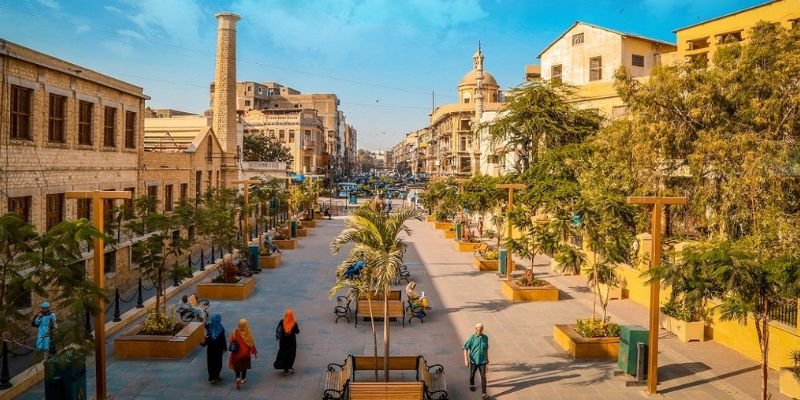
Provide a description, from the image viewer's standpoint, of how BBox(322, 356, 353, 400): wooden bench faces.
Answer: facing to the left of the viewer

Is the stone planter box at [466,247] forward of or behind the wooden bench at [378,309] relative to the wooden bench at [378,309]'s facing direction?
behind

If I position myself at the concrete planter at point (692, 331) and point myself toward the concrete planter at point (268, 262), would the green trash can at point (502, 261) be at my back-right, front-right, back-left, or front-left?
front-right

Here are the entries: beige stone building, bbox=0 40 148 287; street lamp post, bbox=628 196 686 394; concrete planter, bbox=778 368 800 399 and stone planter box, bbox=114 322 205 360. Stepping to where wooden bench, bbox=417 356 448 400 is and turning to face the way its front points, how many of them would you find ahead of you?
2

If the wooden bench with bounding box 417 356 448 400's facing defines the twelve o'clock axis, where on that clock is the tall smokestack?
The tall smokestack is roughly at 8 o'clock from the wooden bench.

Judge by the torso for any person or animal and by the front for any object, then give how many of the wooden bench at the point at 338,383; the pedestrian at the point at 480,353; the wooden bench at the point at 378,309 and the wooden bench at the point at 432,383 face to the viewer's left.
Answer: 1

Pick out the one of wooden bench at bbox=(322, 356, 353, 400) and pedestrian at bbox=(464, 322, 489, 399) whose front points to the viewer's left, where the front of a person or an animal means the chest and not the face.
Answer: the wooden bench

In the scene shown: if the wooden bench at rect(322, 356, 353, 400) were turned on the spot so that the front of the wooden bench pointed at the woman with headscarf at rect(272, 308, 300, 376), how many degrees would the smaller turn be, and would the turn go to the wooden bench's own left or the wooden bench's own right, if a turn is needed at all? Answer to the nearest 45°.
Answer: approximately 45° to the wooden bench's own right

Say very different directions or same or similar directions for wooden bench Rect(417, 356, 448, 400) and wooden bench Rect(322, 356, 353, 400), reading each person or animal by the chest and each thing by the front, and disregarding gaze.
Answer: very different directions

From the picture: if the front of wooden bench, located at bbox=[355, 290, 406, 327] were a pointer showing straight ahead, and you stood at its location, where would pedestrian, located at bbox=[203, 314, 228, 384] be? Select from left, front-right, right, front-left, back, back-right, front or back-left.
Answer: front-right

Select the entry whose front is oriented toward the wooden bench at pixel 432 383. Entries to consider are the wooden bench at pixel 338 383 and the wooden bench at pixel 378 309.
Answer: the wooden bench at pixel 378 309

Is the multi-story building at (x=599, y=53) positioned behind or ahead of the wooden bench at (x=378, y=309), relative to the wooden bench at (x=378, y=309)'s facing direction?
behind

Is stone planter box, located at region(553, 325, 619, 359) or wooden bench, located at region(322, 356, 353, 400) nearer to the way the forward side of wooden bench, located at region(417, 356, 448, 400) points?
the stone planter box

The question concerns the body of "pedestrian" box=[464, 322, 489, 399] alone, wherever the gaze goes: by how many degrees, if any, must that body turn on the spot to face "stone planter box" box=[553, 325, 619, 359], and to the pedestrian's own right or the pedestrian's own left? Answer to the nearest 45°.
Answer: approximately 135° to the pedestrian's own left

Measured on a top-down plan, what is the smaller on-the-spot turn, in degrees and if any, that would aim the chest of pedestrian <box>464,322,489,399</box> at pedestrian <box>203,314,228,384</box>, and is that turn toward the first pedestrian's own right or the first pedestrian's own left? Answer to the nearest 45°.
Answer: approximately 90° to the first pedestrian's own right

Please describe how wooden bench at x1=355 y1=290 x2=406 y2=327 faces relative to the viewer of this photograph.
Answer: facing the viewer

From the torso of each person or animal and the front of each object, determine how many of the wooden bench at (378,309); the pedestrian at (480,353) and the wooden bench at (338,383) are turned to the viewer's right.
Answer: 0

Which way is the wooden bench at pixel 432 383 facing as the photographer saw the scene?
facing to the right of the viewer

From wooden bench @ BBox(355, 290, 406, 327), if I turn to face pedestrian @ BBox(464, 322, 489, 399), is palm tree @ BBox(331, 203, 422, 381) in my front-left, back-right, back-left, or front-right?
front-right
